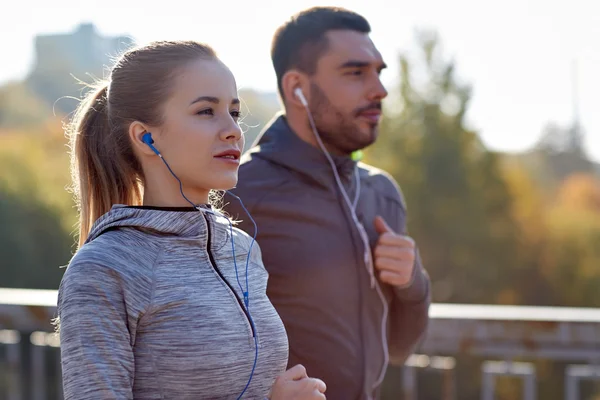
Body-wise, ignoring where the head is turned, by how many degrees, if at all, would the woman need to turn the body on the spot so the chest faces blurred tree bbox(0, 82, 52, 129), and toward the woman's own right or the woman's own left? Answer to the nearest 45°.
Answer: approximately 135° to the woman's own left

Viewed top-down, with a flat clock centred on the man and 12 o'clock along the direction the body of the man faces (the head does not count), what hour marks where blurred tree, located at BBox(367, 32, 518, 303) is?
The blurred tree is roughly at 8 o'clock from the man.

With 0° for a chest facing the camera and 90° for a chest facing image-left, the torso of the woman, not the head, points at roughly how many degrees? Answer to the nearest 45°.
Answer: approximately 315°

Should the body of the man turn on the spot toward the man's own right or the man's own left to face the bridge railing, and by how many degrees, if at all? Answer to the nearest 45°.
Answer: approximately 90° to the man's own left

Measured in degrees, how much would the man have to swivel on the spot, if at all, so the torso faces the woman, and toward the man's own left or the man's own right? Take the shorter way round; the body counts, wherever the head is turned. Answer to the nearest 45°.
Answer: approximately 45° to the man's own right

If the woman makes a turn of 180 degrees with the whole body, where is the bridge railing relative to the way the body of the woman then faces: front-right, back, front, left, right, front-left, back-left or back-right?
right

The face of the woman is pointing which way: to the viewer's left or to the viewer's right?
to the viewer's right

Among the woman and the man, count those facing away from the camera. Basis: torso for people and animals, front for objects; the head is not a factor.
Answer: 0

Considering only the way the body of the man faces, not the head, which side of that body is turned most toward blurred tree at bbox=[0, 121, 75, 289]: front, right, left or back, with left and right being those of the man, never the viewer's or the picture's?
back

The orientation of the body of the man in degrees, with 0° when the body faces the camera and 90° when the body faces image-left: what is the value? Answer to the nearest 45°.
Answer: approximately 315°
